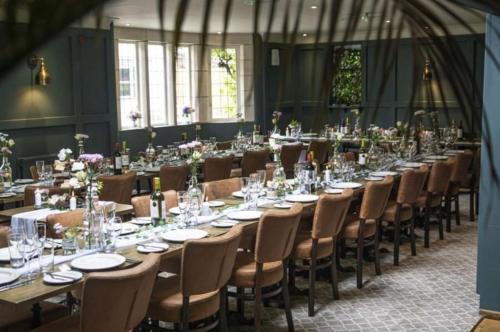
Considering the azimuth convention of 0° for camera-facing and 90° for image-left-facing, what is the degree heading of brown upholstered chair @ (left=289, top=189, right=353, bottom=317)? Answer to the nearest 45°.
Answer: approximately 135°

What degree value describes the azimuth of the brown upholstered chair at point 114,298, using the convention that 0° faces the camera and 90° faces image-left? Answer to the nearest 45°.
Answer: approximately 135°

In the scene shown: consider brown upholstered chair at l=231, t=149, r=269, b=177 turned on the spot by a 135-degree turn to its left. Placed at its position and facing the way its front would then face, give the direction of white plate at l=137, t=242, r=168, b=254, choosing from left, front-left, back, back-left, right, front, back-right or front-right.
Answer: front

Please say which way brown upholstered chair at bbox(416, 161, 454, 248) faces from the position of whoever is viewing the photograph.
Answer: facing away from the viewer and to the left of the viewer

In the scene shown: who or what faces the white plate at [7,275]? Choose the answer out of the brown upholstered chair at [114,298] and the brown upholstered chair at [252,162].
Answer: the brown upholstered chair at [114,298]

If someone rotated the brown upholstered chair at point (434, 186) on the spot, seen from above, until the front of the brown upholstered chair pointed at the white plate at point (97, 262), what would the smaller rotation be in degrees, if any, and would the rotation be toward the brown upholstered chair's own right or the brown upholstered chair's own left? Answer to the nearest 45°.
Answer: approximately 90° to the brown upholstered chair's own left

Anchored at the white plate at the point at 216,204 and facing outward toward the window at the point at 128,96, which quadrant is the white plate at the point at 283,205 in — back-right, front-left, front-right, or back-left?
back-right

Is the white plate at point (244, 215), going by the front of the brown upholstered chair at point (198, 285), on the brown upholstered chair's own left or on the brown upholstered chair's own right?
on the brown upholstered chair's own right

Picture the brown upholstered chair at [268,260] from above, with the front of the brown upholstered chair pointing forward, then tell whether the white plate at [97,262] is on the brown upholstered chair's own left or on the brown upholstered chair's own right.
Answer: on the brown upholstered chair's own left

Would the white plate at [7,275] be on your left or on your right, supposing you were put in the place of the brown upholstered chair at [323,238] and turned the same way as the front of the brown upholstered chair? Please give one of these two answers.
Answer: on your left

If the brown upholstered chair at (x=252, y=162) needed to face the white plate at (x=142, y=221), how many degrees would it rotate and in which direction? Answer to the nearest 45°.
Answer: approximately 135° to its left
